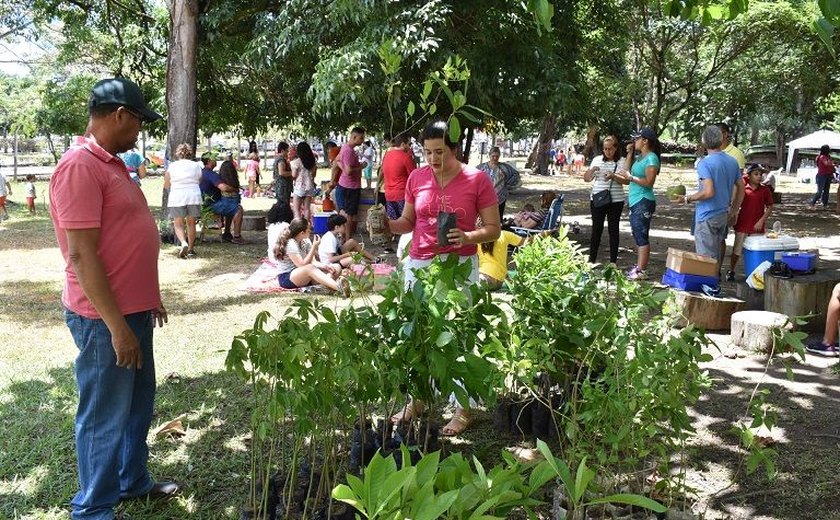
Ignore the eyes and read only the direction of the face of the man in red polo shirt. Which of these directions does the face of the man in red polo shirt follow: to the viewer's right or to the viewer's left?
to the viewer's right

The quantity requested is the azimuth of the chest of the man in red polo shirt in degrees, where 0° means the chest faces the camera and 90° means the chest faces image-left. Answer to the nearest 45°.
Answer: approximately 270°

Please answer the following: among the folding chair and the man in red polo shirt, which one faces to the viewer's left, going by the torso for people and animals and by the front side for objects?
the folding chair

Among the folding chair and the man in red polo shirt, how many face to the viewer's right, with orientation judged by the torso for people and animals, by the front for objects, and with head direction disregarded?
1

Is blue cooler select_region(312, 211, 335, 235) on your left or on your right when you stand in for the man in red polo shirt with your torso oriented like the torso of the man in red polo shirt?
on your left

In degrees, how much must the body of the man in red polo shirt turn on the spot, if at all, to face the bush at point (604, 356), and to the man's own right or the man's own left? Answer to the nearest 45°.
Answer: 0° — they already face it

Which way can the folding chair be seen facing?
to the viewer's left

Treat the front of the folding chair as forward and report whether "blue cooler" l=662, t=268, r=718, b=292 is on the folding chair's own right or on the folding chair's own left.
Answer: on the folding chair's own left

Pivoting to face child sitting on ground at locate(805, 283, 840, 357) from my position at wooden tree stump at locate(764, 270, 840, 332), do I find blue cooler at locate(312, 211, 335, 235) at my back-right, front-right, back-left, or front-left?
back-right
